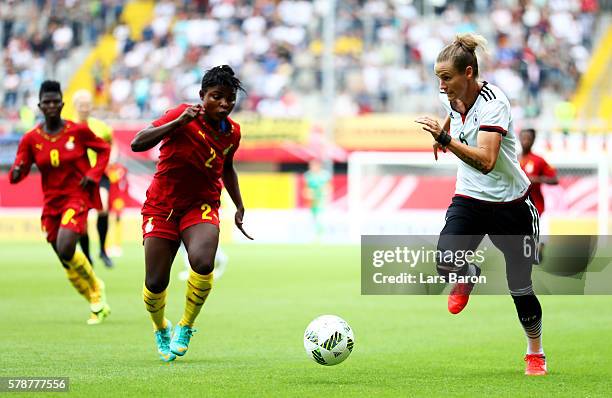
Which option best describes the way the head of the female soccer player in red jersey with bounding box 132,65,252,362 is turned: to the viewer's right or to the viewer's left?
to the viewer's right

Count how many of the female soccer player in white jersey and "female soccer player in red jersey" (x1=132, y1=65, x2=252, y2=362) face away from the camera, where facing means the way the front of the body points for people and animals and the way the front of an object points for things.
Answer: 0

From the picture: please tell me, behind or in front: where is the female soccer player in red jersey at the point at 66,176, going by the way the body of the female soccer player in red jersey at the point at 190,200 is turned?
behind

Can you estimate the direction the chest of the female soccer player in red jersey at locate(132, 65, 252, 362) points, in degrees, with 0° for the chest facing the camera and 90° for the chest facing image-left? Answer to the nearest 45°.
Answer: approximately 315°

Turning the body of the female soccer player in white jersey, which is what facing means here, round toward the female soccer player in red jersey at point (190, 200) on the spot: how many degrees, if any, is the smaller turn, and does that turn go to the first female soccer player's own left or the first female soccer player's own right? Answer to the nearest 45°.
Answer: approximately 45° to the first female soccer player's own right

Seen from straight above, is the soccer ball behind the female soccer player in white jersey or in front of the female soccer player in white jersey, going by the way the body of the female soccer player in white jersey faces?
in front

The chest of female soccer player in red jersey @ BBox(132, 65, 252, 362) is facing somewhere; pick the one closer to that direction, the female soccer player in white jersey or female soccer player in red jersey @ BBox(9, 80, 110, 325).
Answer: the female soccer player in white jersey
